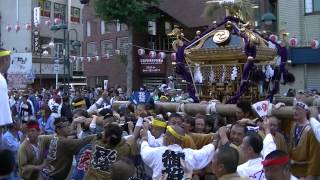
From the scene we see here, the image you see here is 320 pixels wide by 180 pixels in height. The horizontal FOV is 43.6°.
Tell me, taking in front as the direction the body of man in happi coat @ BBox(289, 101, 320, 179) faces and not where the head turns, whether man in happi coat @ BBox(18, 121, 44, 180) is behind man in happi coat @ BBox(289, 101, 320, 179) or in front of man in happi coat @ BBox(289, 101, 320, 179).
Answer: in front

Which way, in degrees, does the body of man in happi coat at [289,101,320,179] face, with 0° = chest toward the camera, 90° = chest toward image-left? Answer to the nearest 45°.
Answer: approximately 45°

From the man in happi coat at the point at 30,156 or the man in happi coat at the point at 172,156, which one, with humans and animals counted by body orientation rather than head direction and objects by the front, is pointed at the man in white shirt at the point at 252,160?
the man in happi coat at the point at 30,156

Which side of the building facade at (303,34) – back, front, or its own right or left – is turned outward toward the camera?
front

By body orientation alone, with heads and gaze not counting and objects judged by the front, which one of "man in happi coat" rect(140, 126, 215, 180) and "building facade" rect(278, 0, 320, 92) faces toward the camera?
the building facade

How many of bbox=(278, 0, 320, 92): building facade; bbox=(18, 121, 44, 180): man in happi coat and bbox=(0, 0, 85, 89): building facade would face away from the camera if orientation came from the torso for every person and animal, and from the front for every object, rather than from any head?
0

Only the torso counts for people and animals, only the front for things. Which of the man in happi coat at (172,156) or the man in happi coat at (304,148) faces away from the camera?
the man in happi coat at (172,156)

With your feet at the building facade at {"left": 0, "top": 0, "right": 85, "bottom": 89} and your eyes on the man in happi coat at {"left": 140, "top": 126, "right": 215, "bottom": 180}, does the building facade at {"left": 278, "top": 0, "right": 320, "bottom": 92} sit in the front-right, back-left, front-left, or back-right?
front-left

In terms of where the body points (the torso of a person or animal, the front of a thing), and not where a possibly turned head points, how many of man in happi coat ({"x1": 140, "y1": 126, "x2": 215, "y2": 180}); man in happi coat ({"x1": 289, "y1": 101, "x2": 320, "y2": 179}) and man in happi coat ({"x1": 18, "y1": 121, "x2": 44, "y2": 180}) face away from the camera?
1

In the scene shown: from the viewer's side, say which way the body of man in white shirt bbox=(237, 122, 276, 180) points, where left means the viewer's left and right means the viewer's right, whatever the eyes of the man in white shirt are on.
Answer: facing away from the viewer and to the left of the viewer

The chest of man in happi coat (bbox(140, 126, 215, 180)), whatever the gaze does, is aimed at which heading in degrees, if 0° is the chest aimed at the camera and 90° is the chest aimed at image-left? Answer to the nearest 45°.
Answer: approximately 180°

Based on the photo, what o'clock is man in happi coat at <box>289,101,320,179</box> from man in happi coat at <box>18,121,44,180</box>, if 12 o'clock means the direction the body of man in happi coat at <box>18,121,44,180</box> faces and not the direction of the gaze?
man in happi coat at <box>289,101,320,179</box> is roughly at 11 o'clock from man in happi coat at <box>18,121,44,180</box>.

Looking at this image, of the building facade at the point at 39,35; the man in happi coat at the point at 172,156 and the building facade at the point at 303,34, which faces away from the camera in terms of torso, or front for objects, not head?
the man in happi coat

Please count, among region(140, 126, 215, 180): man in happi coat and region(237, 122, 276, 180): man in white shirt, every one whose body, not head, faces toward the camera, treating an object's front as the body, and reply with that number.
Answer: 0
